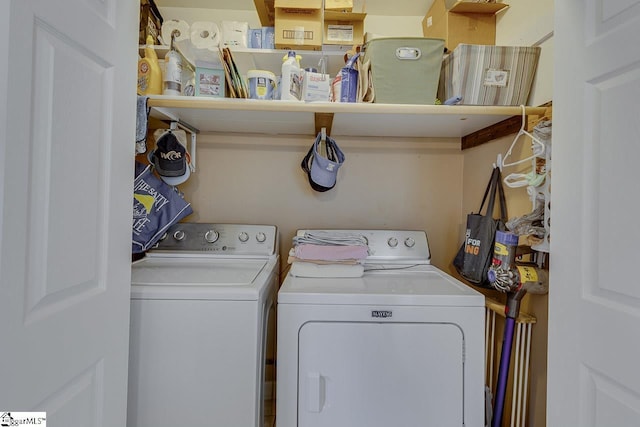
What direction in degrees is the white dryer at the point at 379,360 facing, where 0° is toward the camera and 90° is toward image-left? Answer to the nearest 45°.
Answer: approximately 0°

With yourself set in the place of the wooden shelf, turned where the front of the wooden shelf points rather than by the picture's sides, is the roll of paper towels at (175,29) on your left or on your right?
on your right

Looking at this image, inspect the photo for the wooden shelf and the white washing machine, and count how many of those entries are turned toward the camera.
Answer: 2

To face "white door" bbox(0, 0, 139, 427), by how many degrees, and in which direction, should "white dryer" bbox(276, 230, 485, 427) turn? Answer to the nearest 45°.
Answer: approximately 45° to its right

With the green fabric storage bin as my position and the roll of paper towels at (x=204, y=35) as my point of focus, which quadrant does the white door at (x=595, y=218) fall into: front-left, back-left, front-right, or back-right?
back-left
